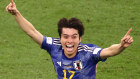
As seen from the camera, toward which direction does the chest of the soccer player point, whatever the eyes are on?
toward the camera

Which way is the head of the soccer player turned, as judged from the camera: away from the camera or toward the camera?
toward the camera
